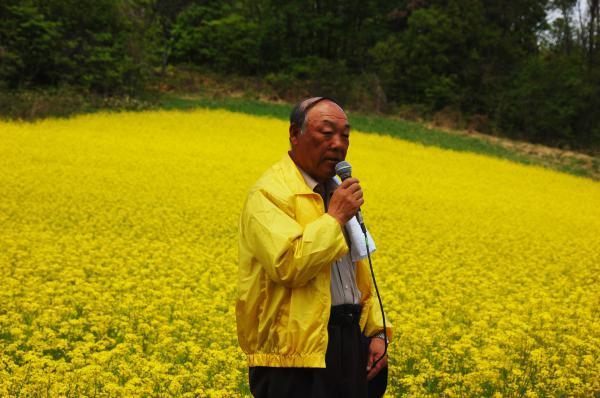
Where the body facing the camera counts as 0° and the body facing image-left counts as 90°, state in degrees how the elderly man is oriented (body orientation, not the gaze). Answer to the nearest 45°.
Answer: approximately 315°

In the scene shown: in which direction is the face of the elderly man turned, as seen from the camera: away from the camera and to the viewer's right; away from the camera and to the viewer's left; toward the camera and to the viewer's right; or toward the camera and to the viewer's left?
toward the camera and to the viewer's right
